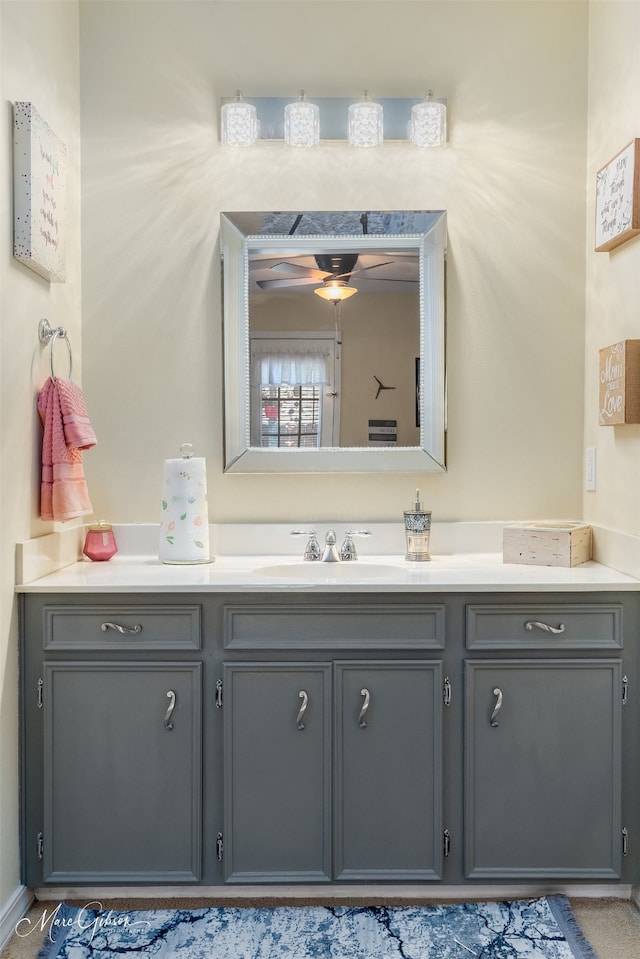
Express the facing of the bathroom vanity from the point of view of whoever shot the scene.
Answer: facing the viewer

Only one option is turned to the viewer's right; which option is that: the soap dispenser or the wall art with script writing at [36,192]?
the wall art with script writing

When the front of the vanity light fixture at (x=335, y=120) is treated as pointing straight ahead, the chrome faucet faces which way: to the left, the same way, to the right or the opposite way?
the same way

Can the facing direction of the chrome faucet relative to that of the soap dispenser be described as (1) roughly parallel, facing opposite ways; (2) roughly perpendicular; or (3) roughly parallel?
roughly parallel

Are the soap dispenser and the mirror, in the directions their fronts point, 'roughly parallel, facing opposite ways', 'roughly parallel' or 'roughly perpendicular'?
roughly parallel

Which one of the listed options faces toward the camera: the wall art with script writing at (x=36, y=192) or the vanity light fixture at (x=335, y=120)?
the vanity light fixture

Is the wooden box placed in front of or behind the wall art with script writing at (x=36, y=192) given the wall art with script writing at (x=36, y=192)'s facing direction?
in front

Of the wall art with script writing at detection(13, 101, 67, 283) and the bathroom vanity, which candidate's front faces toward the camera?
the bathroom vanity

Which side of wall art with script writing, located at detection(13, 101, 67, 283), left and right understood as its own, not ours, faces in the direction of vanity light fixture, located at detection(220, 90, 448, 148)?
front

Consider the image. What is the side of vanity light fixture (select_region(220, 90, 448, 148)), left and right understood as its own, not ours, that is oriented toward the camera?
front

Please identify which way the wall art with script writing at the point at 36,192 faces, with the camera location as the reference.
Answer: facing to the right of the viewer

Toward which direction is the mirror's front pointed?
toward the camera

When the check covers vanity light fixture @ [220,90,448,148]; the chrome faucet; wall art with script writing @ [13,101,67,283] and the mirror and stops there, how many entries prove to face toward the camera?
3

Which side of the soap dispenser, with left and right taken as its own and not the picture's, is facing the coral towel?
right
